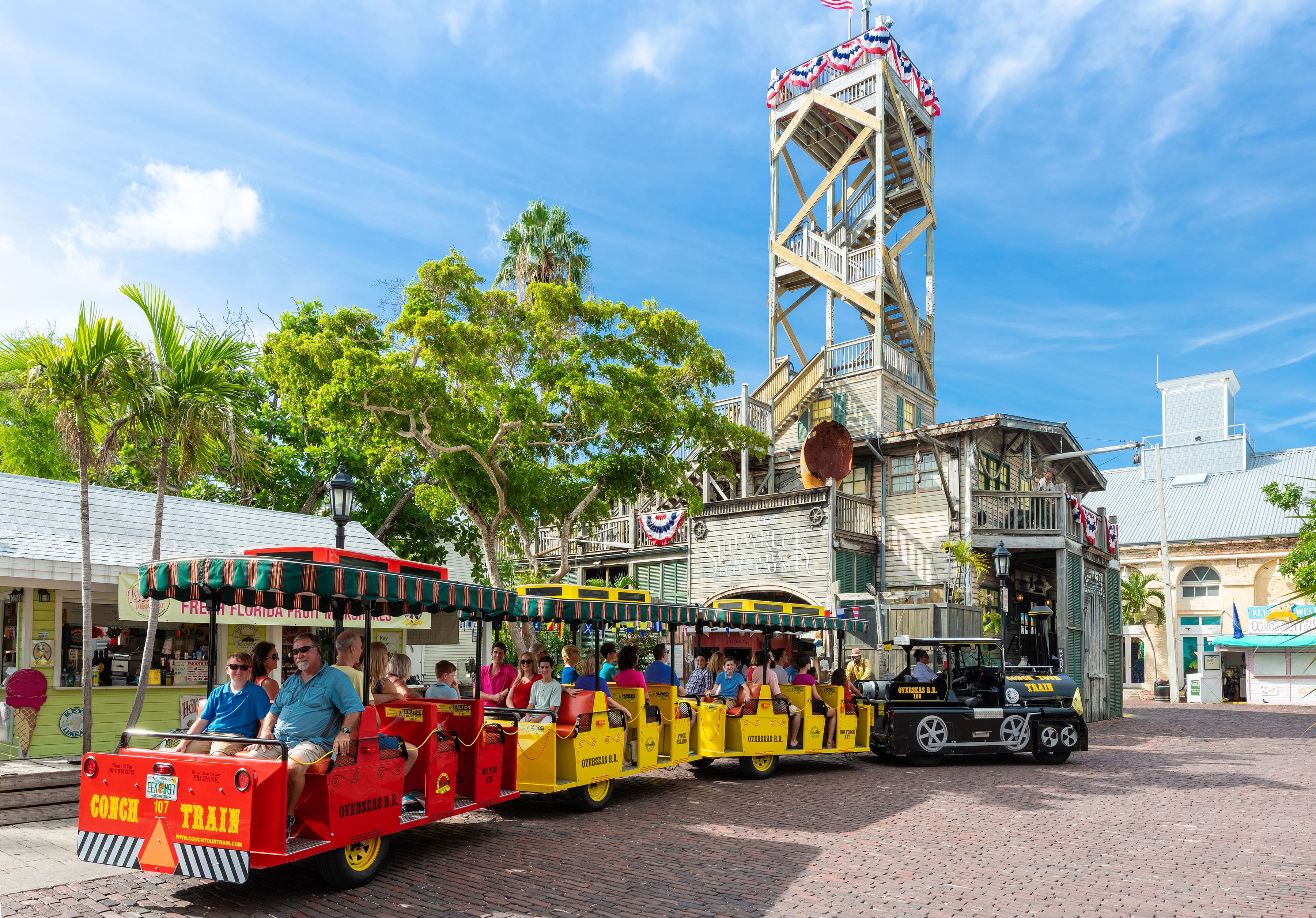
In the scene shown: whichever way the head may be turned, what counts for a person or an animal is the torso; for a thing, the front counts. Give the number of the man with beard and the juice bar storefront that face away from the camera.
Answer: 0

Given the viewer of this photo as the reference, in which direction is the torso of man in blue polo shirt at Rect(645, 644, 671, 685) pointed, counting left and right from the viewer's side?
facing away from the viewer and to the right of the viewer

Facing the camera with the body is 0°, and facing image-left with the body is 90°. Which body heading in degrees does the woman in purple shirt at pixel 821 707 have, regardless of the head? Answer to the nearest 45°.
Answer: approximately 225°

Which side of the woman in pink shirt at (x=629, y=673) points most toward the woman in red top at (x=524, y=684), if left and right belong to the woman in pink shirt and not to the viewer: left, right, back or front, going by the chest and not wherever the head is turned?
back

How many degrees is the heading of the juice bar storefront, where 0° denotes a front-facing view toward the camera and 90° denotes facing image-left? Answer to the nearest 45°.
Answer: approximately 315°

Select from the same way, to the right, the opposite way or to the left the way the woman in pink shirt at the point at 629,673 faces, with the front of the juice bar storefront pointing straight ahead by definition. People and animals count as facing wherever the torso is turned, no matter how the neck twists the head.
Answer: to the left

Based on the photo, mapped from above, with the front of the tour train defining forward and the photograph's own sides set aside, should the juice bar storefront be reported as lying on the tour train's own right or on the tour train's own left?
on the tour train's own left

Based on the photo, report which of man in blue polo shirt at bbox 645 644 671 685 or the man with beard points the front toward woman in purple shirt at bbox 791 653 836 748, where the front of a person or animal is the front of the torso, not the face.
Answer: the man in blue polo shirt

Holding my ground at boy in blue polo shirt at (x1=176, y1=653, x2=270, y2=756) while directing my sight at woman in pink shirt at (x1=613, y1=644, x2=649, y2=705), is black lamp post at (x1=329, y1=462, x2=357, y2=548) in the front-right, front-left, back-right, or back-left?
front-left

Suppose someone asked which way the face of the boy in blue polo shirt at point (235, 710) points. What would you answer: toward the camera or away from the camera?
toward the camera

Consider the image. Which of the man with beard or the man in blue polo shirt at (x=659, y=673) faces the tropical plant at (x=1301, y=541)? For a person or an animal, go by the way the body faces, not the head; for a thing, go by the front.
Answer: the man in blue polo shirt

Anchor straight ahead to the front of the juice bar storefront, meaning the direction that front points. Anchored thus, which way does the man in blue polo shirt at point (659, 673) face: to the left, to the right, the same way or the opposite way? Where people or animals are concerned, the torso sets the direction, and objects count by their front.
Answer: to the left

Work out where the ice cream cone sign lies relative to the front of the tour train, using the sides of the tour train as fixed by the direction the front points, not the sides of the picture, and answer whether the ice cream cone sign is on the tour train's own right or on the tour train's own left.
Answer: on the tour train's own left

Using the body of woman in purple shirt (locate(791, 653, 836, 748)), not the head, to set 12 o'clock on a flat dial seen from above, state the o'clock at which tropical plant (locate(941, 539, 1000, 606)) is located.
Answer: The tropical plant is roughly at 11 o'clock from the woman in purple shirt.

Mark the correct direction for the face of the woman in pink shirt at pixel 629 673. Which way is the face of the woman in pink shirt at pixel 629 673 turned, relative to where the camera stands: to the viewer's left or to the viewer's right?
to the viewer's right

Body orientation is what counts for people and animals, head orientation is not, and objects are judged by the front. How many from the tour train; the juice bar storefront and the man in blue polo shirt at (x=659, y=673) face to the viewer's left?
0
